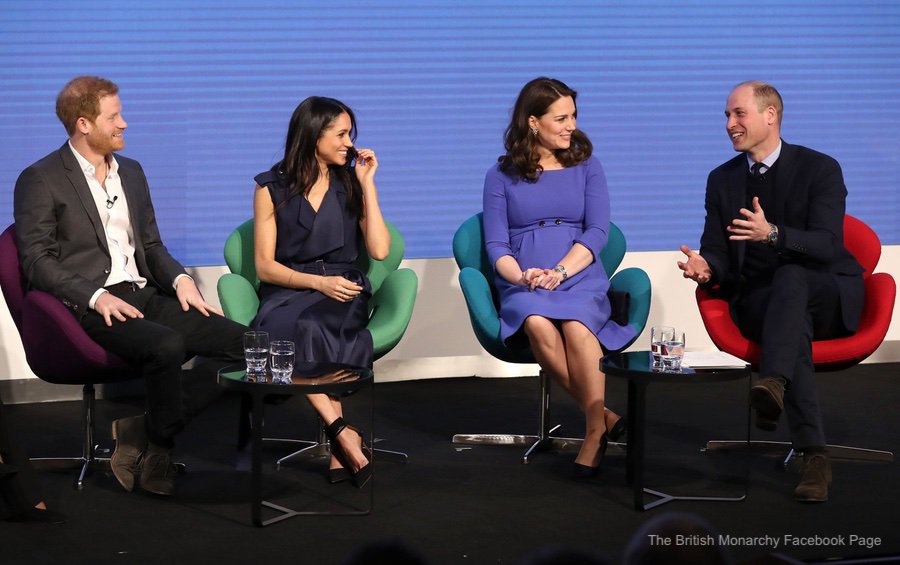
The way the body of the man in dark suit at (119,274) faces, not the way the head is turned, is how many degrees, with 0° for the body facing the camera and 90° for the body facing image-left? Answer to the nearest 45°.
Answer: approximately 315°

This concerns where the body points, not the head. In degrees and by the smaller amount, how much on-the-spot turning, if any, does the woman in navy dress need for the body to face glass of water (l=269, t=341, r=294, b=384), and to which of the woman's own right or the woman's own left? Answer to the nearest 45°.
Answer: approximately 45° to the woman's own right

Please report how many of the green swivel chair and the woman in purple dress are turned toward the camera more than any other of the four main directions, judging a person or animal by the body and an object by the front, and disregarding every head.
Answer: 2

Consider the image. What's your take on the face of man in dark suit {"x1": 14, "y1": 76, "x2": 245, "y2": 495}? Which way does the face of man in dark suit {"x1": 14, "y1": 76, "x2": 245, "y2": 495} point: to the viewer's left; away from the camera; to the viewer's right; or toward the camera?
to the viewer's right

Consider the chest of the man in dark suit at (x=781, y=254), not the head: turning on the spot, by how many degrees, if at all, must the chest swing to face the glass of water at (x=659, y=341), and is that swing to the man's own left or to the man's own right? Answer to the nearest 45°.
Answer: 0° — they already face it

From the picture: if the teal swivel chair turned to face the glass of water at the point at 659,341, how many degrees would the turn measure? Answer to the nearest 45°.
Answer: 0° — it already faces it

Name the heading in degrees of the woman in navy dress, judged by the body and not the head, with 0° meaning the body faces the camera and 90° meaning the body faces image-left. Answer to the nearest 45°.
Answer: approximately 315°

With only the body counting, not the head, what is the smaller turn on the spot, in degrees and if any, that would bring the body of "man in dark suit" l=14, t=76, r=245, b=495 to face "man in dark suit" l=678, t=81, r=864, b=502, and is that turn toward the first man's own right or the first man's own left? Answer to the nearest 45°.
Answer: approximately 45° to the first man's own left

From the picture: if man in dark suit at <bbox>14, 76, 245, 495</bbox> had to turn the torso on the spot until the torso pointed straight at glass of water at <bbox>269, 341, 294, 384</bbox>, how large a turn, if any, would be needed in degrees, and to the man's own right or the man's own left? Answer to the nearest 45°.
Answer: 0° — they already face it

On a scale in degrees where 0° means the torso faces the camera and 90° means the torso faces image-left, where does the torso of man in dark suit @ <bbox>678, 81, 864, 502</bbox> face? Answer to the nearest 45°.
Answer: approximately 45°
